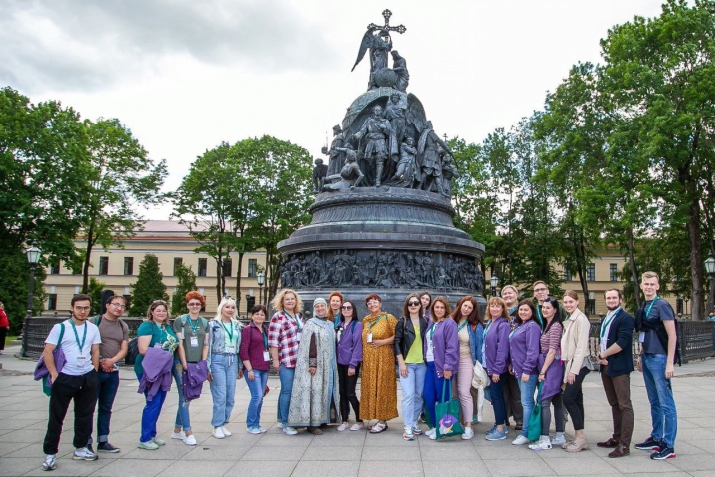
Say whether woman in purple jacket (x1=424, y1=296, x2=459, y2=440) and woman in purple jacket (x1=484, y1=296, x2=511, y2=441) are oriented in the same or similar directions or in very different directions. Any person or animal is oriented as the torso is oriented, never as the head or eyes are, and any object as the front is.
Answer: same or similar directions

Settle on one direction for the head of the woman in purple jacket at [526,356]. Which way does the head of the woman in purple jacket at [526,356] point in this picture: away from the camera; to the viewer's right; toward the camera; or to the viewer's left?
toward the camera

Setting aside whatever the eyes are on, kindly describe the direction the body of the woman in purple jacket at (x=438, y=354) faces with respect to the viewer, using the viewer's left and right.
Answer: facing the viewer and to the left of the viewer

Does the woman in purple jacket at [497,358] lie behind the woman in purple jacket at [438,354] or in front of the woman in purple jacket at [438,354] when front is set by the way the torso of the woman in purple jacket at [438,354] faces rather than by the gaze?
behind

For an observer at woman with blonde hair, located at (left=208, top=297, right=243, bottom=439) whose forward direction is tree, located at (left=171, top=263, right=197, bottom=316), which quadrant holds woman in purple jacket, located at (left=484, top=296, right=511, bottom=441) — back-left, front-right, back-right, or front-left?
back-right

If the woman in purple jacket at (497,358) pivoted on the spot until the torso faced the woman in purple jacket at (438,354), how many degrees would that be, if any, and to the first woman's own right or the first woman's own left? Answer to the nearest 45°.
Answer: approximately 45° to the first woman's own right

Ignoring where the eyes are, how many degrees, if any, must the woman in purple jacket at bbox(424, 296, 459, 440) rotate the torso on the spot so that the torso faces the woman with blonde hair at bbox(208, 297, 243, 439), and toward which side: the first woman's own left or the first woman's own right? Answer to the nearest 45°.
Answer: approximately 45° to the first woman's own right

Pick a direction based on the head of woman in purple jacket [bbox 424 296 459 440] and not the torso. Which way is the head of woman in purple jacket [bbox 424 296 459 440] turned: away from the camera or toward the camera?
toward the camera

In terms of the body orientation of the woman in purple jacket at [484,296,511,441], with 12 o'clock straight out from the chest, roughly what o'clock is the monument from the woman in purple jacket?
The monument is roughly at 4 o'clock from the woman in purple jacket.

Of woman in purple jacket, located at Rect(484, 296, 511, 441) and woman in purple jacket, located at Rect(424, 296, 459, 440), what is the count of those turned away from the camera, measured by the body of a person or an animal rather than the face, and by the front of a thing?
0
